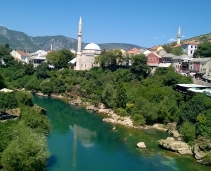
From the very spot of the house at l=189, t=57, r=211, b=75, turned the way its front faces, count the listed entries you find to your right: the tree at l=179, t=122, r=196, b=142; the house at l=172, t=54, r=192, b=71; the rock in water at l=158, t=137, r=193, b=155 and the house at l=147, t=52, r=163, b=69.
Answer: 2

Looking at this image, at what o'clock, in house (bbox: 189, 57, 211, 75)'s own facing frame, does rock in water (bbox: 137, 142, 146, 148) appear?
The rock in water is roughly at 11 o'clock from the house.

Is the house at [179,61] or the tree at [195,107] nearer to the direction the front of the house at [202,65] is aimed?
the tree

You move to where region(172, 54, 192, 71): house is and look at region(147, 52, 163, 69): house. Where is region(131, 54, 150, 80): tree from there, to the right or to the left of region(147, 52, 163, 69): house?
left

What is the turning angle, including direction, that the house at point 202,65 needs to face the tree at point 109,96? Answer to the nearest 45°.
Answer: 0° — it already faces it

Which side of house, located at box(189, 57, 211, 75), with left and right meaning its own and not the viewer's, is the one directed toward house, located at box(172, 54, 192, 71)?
right

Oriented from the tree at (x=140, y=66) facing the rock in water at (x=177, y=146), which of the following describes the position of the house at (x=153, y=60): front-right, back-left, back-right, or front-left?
back-left

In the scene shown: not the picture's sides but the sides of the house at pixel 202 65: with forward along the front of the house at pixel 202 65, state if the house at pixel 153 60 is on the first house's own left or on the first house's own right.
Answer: on the first house's own right

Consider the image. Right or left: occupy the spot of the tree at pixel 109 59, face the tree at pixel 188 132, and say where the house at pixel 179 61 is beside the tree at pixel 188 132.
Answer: left

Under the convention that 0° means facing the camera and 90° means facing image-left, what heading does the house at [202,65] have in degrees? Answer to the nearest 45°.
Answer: approximately 45°

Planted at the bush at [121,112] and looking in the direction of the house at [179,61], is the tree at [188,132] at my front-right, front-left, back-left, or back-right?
back-right

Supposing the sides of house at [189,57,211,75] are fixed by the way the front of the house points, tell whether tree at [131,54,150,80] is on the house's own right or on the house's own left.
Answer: on the house's own right

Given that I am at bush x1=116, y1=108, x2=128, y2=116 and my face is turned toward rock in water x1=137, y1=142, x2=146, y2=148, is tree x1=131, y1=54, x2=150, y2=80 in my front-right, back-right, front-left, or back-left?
back-left

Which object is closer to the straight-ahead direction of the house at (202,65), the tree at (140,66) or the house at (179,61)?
the tree

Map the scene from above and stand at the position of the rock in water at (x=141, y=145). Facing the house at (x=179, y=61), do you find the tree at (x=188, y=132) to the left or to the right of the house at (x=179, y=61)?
right
